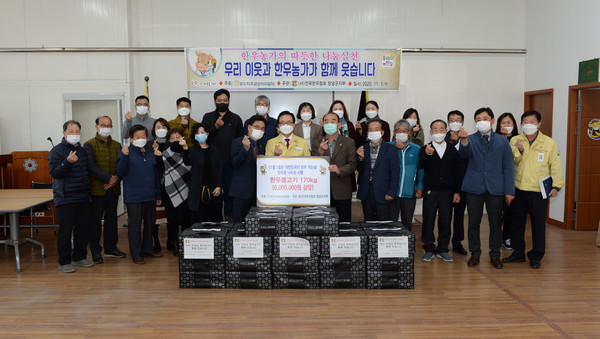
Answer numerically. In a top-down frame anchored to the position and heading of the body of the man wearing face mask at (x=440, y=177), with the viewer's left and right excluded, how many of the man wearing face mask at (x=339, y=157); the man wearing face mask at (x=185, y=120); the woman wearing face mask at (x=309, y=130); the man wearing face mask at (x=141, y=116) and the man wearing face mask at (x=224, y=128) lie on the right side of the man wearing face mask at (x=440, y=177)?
5

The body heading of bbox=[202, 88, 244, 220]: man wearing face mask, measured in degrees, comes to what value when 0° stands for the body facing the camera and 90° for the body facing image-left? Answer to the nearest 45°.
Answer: approximately 0°

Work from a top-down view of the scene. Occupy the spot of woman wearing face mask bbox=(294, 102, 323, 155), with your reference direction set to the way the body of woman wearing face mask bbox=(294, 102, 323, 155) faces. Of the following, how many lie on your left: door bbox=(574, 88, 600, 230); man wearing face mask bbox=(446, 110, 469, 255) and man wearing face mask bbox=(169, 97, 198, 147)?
2

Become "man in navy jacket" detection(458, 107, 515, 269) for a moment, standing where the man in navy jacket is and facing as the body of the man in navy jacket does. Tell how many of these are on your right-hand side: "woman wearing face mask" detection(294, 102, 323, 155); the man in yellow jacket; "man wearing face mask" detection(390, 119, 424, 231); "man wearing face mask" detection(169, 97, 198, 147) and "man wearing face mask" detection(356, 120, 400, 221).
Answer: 4

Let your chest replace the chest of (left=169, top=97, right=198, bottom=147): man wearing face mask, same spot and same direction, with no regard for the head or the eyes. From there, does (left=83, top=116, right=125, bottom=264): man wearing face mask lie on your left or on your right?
on your right

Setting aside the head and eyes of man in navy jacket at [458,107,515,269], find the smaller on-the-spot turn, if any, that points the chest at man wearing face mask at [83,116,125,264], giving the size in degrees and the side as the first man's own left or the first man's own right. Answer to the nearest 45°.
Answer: approximately 90° to the first man's own right

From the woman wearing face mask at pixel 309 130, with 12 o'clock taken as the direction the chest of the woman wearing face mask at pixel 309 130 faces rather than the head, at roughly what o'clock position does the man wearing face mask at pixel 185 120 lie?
the man wearing face mask at pixel 185 120 is roughly at 3 o'clock from the woman wearing face mask at pixel 309 130.
